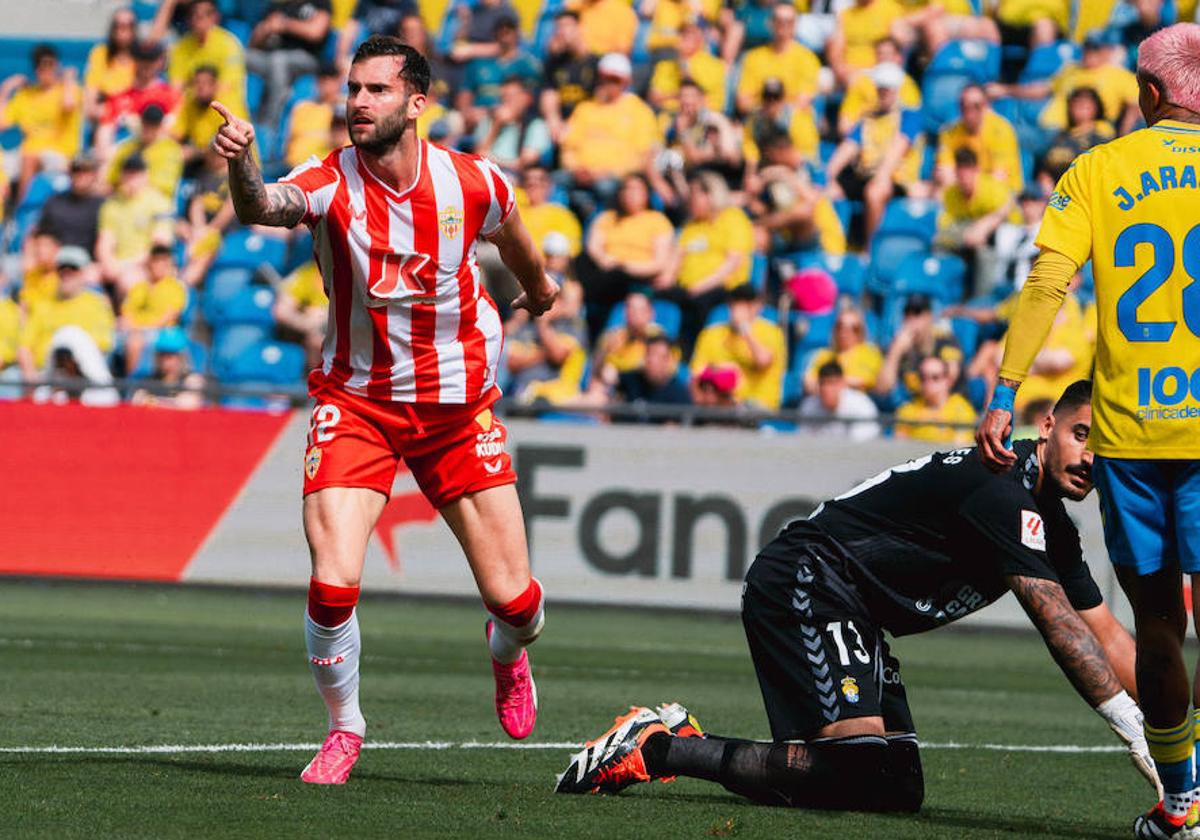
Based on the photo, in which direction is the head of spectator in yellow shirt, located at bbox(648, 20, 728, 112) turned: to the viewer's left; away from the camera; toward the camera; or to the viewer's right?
toward the camera

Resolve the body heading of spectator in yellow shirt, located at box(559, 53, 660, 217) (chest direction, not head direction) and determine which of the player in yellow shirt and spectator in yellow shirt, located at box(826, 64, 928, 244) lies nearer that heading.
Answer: the player in yellow shirt

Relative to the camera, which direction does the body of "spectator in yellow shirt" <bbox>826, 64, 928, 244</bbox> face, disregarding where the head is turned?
toward the camera

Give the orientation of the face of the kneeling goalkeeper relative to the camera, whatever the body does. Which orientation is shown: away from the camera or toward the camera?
toward the camera

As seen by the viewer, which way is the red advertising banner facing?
toward the camera

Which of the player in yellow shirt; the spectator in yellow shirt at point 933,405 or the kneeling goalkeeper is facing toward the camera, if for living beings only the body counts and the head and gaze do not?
the spectator in yellow shirt

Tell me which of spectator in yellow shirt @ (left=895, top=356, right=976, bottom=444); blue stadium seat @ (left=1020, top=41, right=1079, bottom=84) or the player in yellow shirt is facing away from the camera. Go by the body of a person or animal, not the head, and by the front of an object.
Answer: the player in yellow shirt

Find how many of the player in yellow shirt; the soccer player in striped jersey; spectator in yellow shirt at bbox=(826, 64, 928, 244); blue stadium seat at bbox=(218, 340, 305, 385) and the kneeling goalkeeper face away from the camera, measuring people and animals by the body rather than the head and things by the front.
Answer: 1

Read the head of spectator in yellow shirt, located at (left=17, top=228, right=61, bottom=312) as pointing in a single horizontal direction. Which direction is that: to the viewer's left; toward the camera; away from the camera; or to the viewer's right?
toward the camera

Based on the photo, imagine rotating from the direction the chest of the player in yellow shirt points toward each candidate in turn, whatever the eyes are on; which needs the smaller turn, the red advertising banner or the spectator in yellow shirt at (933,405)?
the spectator in yellow shirt

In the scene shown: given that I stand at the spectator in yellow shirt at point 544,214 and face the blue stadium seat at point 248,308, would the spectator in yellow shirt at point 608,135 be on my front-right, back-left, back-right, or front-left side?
back-right

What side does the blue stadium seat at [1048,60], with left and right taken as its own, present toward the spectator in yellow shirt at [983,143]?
front

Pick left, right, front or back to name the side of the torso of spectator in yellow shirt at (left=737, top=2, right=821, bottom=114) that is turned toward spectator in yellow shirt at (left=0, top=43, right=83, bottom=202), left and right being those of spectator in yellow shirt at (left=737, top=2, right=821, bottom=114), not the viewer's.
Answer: right

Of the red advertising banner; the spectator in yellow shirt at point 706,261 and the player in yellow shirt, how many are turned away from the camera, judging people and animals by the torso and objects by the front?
1

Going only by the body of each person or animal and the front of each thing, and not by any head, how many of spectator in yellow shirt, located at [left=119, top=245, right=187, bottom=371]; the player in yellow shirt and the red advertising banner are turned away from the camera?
1
